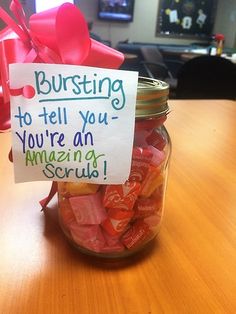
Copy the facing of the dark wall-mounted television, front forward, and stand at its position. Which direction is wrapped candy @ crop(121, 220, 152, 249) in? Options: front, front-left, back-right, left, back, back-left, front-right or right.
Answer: front

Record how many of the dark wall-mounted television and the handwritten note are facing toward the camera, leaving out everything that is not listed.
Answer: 2

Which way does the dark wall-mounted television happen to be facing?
toward the camera

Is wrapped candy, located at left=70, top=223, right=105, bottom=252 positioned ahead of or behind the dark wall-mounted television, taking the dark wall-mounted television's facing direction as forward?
ahead

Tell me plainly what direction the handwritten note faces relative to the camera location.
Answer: facing the viewer

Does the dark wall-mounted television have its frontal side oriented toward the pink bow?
yes

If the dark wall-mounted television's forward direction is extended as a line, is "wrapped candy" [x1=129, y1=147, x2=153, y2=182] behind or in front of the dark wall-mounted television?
in front

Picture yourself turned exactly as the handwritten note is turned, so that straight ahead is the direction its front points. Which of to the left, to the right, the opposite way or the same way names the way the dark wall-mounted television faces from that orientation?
the same way

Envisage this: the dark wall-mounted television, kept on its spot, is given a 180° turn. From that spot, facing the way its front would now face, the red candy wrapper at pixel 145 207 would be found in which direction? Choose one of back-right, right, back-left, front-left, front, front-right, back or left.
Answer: back

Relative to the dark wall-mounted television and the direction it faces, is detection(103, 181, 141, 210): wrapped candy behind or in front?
in front

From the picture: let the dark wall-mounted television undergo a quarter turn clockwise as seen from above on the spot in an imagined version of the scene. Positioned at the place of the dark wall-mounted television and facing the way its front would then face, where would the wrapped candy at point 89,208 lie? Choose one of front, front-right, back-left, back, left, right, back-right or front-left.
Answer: left
